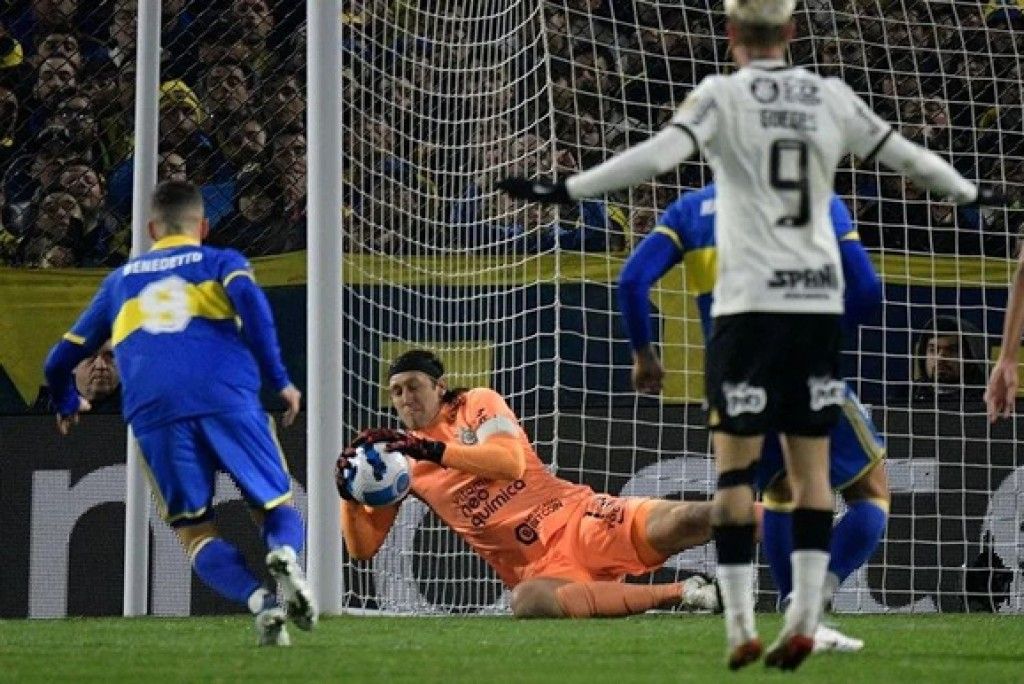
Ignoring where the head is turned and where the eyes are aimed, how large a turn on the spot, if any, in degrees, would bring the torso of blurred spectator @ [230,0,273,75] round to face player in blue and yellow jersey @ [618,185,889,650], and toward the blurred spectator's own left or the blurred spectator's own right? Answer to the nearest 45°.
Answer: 0° — they already face them

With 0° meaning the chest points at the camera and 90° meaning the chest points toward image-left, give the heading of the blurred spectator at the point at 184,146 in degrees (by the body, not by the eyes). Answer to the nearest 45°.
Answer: approximately 0°

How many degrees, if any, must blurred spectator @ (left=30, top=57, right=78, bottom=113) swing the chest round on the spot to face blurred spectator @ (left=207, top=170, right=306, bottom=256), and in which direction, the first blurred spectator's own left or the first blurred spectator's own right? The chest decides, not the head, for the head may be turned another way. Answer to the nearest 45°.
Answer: approximately 45° to the first blurred spectator's own left

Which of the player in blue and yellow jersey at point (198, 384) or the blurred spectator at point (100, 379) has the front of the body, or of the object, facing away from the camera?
the player in blue and yellow jersey

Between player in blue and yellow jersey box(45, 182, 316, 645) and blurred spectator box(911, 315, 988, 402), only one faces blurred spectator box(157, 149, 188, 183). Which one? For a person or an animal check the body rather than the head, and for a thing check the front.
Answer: the player in blue and yellow jersey

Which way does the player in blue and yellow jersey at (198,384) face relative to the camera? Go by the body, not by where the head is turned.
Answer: away from the camera

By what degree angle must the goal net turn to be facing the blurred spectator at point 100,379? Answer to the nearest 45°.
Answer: approximately 90° to its right

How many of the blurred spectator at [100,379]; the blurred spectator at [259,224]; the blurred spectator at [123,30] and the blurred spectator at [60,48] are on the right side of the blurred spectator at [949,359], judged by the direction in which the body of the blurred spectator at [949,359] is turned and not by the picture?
4

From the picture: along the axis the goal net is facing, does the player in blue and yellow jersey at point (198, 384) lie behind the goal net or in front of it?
in front
